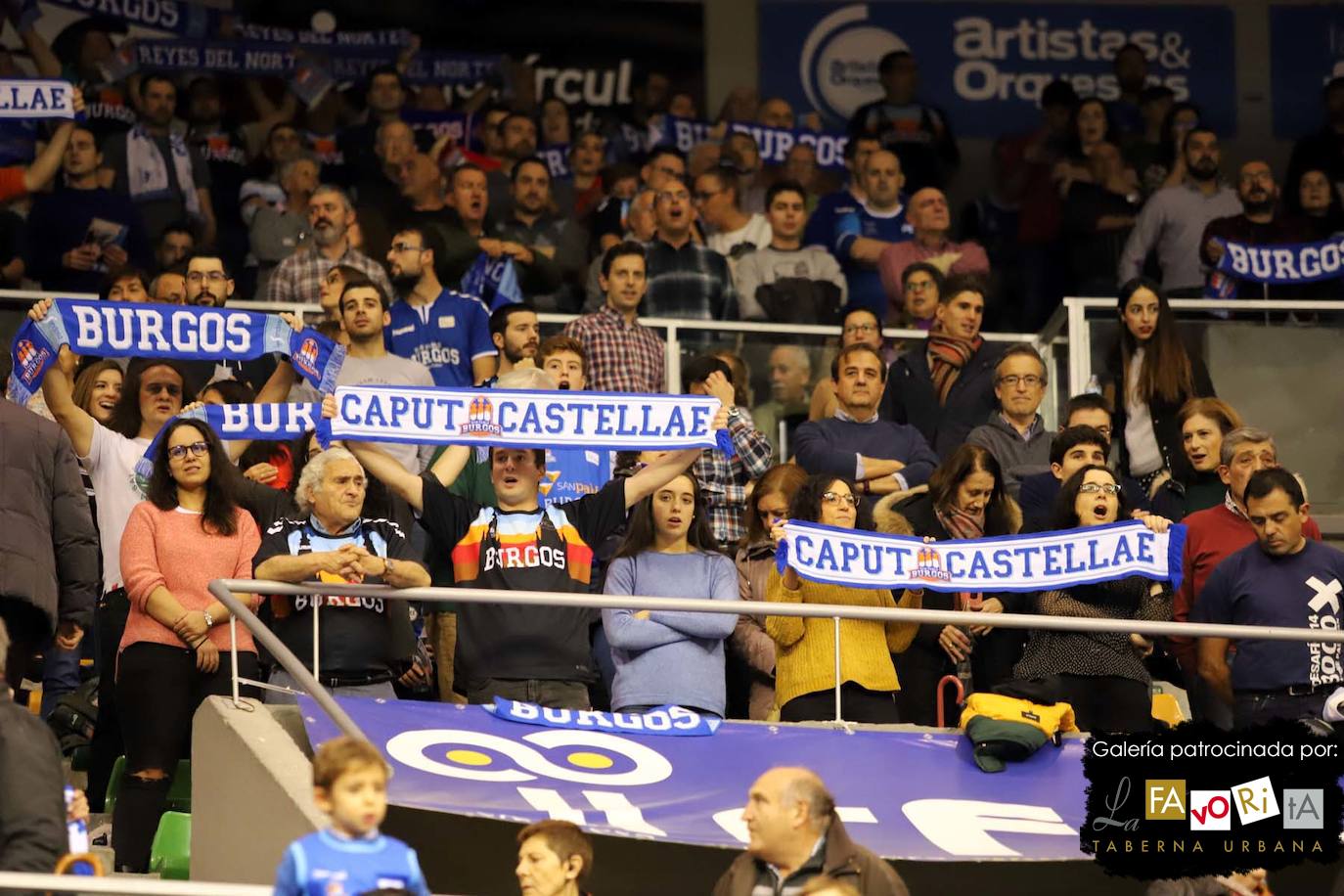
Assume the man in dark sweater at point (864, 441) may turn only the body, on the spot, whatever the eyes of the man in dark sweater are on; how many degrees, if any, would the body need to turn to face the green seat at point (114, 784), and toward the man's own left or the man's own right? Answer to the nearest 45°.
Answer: approximately 45° to the man's own right

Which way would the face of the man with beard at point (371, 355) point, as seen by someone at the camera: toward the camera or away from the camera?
toward the camera

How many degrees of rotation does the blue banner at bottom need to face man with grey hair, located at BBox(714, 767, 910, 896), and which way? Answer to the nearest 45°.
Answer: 0° — it already faces them

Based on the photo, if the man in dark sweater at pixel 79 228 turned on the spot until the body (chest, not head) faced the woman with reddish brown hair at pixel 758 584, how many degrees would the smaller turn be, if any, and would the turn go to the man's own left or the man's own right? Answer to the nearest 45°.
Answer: approximately 45° to the man's own left

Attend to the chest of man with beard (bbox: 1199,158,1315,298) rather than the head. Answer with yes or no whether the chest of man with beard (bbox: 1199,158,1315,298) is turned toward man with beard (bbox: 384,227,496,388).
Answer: no

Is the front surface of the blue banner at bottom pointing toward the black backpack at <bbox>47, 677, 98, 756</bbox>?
no

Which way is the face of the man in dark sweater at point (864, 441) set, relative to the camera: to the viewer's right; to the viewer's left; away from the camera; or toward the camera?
toward the camera

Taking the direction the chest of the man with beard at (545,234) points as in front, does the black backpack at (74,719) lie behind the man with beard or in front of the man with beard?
in front

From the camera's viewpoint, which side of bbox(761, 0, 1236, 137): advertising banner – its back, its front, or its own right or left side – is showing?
front

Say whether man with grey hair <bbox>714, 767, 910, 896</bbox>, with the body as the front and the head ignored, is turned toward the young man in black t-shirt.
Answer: no

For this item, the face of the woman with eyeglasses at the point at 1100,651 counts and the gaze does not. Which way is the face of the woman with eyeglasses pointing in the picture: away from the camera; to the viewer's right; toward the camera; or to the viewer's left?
toward the camera

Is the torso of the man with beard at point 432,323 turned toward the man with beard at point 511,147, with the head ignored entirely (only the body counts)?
no

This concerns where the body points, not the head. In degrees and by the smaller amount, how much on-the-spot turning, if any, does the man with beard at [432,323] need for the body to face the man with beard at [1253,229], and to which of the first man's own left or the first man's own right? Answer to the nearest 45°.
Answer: approximately 135° to the first man's own left

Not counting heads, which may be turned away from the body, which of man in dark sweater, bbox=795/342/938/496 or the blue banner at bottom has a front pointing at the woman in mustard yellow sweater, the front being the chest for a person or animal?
the man in dark sweater

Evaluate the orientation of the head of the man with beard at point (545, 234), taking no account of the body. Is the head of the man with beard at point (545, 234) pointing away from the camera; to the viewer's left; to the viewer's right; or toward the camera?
toward the camera

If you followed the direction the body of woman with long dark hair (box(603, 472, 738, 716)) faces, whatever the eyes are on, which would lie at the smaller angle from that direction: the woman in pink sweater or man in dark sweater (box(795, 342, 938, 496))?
the woman in pink sweater

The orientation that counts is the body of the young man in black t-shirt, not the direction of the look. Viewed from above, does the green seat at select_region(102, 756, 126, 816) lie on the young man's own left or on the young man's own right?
on the young man's own right

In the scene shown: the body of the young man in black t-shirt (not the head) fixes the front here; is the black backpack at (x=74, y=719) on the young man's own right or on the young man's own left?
on the young man's own right

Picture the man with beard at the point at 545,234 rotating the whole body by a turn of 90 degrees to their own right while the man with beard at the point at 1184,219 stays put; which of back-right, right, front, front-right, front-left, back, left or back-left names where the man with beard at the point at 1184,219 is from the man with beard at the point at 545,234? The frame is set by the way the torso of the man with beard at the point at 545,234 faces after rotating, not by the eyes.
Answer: back-right

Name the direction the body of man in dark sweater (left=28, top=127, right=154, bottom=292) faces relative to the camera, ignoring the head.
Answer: toward the camera

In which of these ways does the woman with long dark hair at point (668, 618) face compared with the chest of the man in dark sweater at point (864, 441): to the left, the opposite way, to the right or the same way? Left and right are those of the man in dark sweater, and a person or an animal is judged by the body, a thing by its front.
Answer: the same way

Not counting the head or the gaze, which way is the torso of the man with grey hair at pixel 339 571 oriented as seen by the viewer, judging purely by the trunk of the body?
toward the camera

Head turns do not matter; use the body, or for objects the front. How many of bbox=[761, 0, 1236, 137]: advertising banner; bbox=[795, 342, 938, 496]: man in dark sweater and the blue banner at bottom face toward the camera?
3
